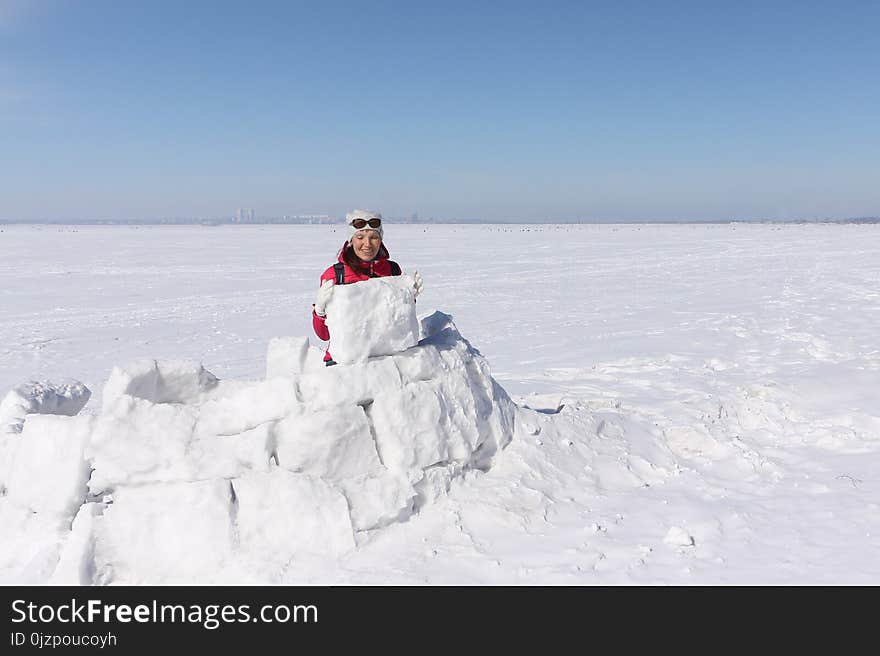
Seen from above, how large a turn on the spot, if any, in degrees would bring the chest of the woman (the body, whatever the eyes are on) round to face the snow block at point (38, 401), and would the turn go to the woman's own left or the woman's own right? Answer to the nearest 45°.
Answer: approximately 90° to the woman's own right

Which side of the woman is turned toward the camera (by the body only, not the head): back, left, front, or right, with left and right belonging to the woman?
front

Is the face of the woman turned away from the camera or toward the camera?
toward the camera
